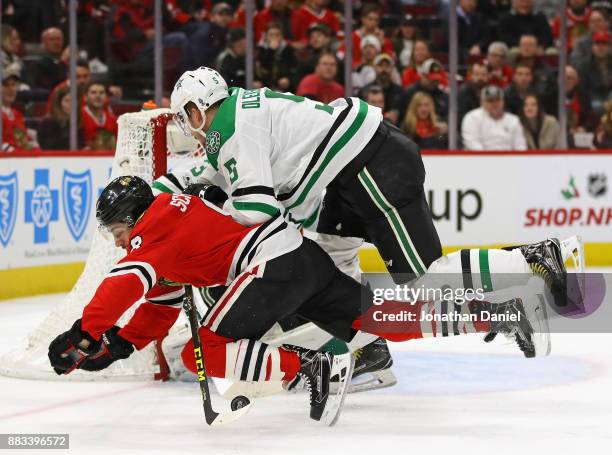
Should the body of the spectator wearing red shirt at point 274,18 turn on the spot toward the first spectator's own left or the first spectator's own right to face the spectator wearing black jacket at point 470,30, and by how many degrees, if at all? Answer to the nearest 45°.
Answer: approximately 90° to the first spectator's own left

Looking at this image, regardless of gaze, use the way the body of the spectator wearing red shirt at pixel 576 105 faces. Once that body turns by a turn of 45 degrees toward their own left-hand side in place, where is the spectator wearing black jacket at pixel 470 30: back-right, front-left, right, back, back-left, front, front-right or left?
back-right

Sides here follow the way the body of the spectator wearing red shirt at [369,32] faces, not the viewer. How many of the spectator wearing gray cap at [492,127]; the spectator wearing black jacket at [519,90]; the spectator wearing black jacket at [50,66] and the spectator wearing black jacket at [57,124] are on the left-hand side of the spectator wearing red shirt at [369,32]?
2

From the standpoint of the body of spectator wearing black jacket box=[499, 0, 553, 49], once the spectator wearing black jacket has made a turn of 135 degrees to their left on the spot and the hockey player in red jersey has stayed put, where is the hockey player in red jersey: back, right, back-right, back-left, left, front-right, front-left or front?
back-right

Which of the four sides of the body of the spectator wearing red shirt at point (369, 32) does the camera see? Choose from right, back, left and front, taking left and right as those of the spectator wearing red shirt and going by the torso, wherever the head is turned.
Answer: front

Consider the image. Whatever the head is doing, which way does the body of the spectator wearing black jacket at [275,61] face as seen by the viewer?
toward the camera

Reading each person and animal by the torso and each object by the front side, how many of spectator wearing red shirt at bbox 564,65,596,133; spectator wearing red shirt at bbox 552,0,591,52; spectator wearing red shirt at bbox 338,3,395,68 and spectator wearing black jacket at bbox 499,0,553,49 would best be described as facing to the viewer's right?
0

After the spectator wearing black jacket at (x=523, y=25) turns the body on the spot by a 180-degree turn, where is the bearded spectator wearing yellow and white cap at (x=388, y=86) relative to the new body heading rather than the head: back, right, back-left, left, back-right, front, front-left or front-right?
back-left

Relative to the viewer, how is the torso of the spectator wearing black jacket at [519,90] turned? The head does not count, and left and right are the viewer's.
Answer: facing the viewer

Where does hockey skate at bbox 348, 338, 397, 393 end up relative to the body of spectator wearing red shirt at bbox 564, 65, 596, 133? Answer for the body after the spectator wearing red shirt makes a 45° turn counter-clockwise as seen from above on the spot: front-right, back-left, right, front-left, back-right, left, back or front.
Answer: front-right

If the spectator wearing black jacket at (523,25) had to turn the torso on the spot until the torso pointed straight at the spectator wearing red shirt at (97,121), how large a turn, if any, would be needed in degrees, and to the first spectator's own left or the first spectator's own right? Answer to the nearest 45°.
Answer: approximately 45° to the first spectator's own right

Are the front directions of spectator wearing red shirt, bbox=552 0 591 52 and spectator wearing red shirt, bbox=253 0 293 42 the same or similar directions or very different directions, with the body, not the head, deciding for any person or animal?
same or similar directions

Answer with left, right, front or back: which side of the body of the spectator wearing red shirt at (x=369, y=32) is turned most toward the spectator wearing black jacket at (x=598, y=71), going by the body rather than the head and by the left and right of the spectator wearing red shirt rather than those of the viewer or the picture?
left

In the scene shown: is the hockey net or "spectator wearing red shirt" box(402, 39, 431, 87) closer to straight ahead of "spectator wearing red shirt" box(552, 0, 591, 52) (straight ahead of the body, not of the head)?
the hockey net

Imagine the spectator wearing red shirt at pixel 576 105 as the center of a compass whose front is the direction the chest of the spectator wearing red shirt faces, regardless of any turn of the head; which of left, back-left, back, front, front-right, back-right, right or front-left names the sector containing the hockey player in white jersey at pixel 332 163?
front
